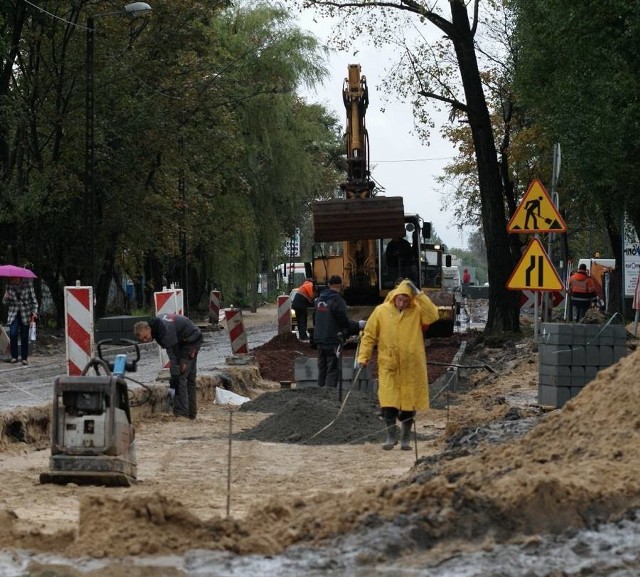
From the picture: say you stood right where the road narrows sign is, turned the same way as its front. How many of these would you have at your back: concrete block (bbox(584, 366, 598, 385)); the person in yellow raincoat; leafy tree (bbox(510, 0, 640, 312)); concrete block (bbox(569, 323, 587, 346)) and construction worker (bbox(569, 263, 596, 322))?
2

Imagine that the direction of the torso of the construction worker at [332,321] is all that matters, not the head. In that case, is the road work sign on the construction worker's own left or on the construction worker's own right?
on the construction worker's own right

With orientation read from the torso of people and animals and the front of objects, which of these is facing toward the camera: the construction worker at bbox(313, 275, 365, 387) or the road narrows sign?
the road narrows sign

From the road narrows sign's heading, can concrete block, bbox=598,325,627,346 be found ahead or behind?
ahead

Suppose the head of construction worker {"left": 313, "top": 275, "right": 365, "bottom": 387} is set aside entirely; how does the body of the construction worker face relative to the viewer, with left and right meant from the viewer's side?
facing away from the viewer and to the right of the viewer

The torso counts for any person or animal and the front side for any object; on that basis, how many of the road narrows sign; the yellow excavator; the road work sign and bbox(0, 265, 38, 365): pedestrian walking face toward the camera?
4

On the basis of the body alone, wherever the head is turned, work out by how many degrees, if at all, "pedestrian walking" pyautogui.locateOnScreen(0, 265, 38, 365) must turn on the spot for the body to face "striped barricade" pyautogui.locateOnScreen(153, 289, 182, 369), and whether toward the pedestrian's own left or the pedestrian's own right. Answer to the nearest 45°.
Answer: approximately 45° to the pedestrian's own left

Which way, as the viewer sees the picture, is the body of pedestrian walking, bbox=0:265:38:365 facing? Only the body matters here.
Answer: toward the camera

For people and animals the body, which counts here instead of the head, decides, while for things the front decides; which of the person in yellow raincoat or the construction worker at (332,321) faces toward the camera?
the person in yellow raincoat

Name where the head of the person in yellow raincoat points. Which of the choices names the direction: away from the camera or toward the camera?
toward the camera

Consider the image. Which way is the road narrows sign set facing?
toward the camera

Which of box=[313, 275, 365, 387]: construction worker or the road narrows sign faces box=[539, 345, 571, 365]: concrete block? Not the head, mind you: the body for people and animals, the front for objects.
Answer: the road narrows sign
